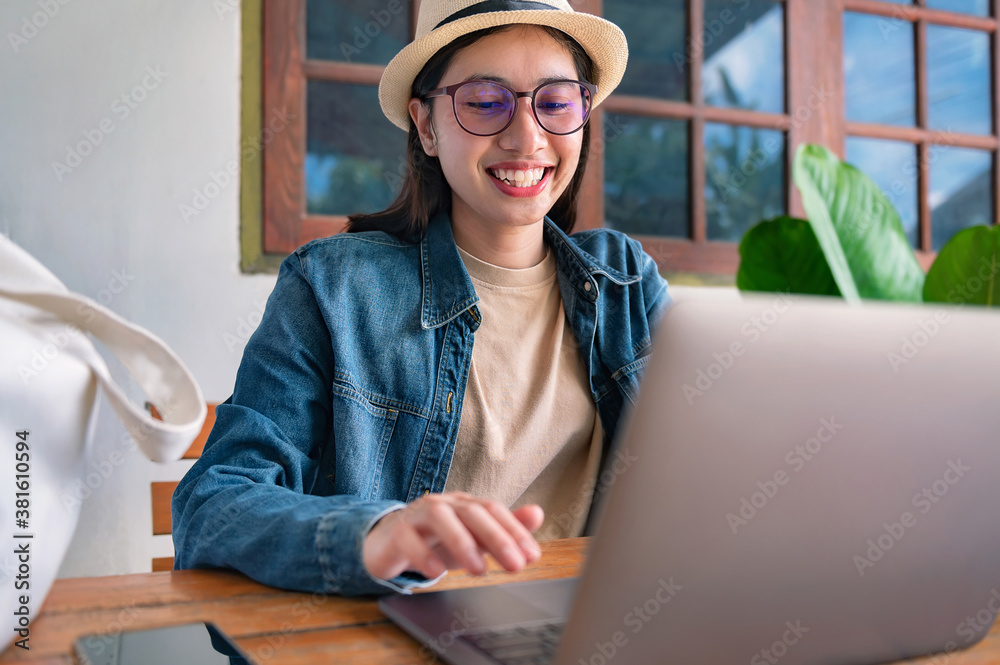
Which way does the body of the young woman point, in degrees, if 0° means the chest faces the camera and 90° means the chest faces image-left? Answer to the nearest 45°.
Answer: approximately 315°

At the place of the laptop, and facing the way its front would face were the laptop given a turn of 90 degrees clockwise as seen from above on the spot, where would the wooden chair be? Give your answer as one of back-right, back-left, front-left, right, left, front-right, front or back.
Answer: left

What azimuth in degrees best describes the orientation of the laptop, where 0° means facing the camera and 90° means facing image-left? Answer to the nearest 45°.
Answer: approximately 135°

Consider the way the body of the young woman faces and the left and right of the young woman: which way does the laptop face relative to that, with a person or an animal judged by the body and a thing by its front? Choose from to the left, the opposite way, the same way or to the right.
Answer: the opposite way
